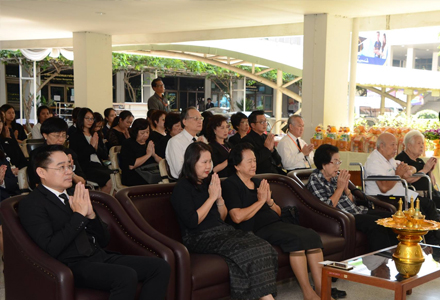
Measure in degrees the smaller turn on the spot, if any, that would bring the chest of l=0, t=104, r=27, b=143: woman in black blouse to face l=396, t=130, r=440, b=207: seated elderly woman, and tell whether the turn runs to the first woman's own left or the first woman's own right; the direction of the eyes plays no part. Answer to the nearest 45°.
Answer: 0° — they already face them

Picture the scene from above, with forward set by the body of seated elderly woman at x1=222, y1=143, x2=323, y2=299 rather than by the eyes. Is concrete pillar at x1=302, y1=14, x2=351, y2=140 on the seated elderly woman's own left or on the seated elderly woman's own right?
on the seated elderly woman's own left

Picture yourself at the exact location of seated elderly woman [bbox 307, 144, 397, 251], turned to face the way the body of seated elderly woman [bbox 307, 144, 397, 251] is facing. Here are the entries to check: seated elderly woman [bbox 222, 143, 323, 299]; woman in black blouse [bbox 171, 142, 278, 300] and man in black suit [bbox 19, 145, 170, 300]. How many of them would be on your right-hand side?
3

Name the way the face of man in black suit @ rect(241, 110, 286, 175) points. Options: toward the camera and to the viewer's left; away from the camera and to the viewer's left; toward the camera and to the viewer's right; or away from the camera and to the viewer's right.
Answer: toward the camera and to the viewer's right

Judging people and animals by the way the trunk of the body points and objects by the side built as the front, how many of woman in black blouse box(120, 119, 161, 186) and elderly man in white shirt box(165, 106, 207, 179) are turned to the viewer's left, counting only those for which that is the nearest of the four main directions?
0

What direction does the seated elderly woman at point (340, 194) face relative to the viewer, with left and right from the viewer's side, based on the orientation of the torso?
facing the viewer and to the right of the viewer

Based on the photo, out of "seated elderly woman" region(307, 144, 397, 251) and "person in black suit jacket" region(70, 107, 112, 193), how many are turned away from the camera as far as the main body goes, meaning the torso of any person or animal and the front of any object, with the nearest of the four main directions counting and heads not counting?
0

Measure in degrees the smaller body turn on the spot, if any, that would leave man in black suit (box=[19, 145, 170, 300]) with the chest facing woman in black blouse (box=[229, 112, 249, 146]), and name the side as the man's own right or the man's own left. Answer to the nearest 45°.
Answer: approximately 90° to the man's own left

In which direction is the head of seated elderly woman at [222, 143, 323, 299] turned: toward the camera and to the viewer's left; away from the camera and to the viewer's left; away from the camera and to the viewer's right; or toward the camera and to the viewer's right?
toward the camera and to the viewer's right
